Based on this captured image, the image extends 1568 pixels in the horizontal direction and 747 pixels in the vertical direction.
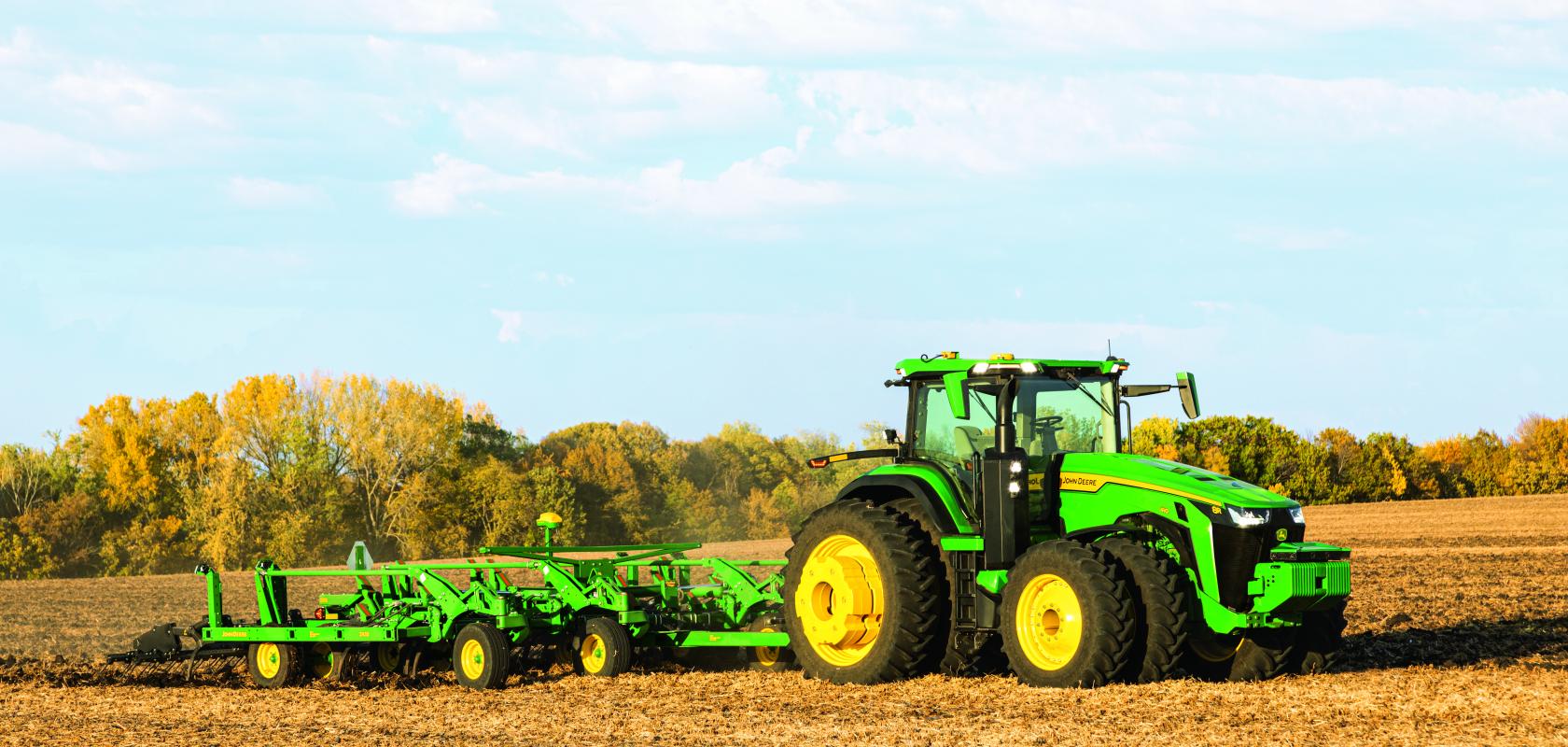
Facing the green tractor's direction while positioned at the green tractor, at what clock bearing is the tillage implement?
The tillage implement is roughly at 5 o'clock from the green tractor.

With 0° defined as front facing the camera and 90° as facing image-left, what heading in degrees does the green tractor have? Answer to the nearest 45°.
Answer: approximately 315°
